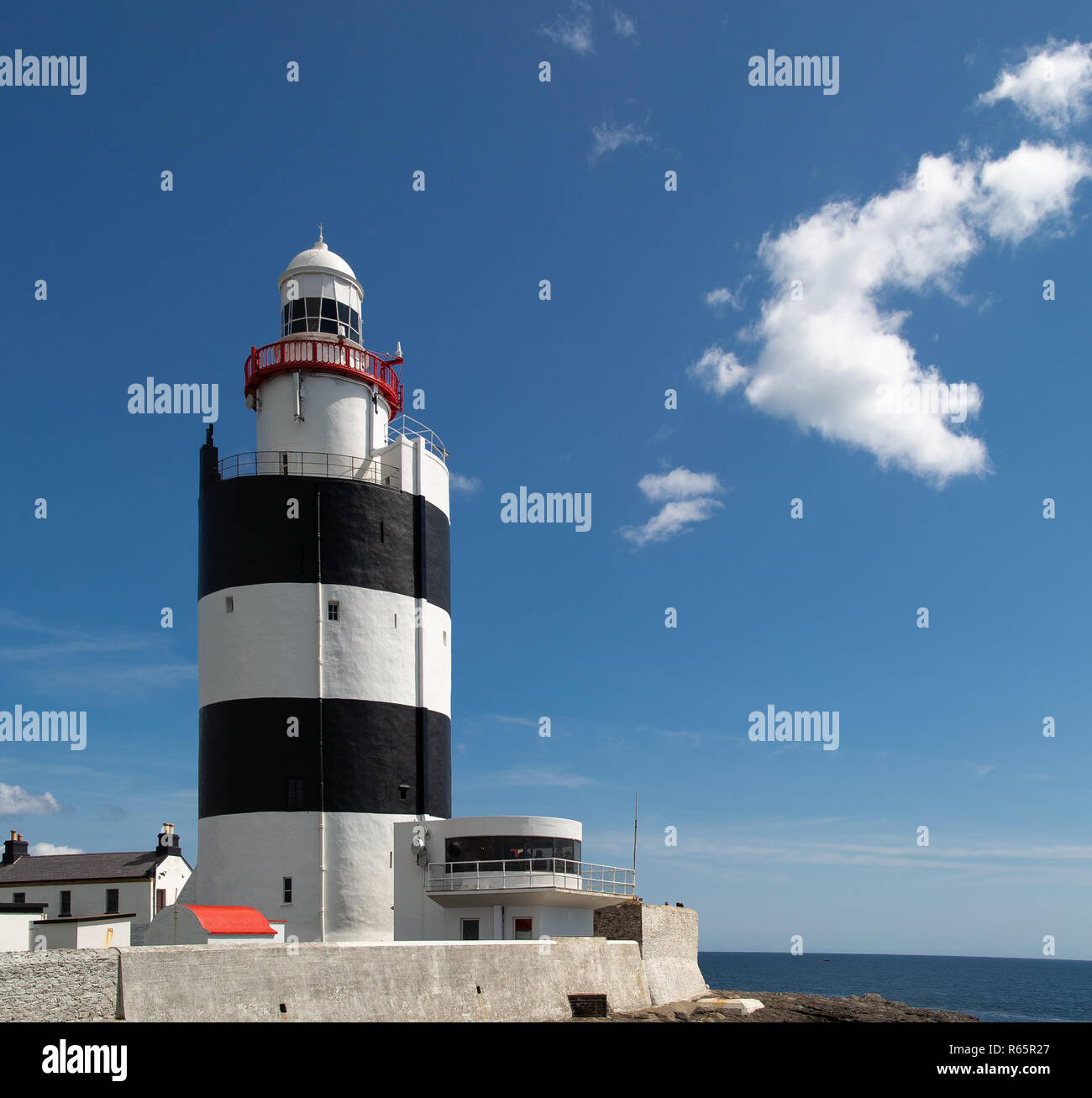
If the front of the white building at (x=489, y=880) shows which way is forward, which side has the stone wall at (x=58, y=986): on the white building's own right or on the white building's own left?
on the white building's own right

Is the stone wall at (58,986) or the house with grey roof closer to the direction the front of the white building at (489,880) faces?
the stone wall

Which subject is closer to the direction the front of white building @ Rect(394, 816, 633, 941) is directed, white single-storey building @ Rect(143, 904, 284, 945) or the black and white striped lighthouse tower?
the white single-storey building

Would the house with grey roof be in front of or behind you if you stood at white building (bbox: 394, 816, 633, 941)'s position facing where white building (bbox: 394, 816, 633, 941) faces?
behind

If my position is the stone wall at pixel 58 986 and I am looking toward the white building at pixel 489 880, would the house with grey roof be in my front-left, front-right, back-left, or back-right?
front-left

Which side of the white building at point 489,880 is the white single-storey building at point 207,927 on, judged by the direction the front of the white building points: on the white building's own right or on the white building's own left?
on the white building's own right
